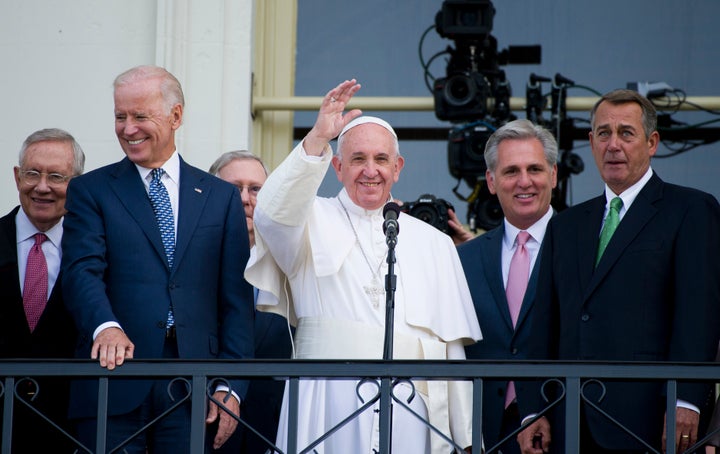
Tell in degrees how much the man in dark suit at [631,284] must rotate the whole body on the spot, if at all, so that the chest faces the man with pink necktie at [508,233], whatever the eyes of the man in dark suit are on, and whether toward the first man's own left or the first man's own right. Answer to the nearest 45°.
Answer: approximately 90° to the first man's own right

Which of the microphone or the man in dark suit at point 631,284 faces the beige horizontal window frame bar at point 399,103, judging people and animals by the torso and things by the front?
the microphone

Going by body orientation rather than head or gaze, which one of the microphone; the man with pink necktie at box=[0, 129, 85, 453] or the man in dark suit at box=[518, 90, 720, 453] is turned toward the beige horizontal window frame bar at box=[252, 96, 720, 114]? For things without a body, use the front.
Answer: the microphone

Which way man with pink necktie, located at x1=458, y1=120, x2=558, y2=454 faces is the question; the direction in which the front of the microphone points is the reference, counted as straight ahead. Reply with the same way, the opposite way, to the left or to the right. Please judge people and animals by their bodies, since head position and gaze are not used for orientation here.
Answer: the opposite way

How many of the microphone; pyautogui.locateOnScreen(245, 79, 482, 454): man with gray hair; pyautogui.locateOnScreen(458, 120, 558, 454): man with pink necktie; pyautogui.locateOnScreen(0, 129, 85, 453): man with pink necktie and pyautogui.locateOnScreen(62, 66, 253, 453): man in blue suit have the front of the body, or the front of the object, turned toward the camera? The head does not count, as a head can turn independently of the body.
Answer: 4

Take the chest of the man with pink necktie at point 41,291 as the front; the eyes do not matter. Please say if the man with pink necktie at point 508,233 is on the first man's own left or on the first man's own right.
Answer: on the first man's own left

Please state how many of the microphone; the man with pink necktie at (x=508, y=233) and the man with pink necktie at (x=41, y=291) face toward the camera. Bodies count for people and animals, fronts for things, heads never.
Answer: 2

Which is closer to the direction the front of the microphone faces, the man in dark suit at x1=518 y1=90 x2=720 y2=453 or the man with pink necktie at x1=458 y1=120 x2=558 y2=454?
the man with pink necktie

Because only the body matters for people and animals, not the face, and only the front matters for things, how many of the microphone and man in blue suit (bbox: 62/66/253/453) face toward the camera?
1

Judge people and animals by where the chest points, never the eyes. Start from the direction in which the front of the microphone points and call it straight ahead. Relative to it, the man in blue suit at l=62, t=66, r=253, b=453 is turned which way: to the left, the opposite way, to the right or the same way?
the opposite way
